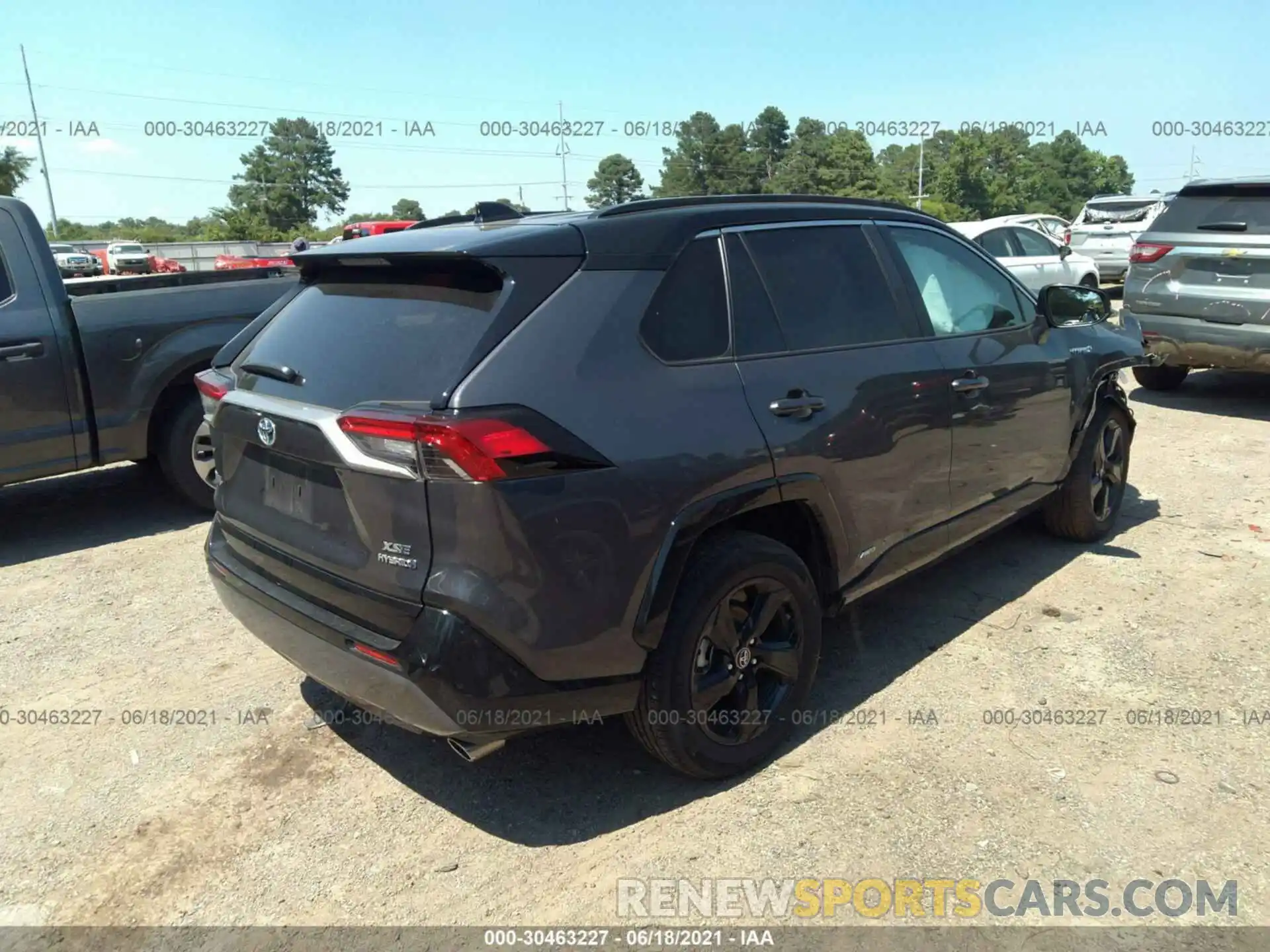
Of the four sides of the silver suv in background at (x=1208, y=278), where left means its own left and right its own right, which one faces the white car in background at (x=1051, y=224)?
front

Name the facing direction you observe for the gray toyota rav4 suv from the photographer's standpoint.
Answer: facing away from the viewer and to the right of the viewer

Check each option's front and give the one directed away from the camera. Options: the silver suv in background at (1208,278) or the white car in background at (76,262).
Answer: the silver suv in background

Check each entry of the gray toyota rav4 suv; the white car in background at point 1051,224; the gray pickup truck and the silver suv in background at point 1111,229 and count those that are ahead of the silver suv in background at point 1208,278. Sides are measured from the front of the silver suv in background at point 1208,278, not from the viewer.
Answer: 2

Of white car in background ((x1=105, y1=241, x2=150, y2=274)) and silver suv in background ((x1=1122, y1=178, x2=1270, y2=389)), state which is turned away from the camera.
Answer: the silver suv in background

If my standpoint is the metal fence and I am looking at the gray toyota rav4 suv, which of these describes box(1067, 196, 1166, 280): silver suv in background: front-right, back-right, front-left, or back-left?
front-left

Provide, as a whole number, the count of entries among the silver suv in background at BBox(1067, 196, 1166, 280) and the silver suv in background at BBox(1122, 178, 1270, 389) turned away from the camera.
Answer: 2

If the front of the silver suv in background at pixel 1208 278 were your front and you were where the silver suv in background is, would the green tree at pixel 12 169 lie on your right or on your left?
on your left

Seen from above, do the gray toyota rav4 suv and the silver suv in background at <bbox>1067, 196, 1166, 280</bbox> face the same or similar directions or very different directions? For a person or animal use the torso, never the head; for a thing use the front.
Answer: same or similar directions

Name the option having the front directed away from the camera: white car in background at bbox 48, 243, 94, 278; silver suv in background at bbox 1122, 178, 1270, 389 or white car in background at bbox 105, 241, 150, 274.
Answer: the silver suv in background

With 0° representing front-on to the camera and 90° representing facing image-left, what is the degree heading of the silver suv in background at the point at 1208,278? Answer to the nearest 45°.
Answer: approximately 180°

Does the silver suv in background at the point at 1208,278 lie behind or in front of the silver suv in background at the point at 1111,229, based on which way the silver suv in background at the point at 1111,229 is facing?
behind

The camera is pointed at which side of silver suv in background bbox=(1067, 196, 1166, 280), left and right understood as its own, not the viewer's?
back

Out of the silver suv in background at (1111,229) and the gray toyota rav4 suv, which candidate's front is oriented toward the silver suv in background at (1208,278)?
the gray toyota rav4 suv

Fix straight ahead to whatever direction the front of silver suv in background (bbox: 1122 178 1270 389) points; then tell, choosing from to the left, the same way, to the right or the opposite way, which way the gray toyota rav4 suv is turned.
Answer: the same way

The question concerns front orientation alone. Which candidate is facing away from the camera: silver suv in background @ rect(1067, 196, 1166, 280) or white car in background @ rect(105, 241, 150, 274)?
the silver suv in background

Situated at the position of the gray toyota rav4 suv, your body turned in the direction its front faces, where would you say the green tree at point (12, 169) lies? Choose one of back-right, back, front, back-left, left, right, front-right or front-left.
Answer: left

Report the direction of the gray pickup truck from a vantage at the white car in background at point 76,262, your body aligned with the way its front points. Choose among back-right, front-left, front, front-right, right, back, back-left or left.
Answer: front-right

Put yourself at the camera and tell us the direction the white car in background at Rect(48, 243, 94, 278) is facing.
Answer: facing the viewer and to the right of the viewer
